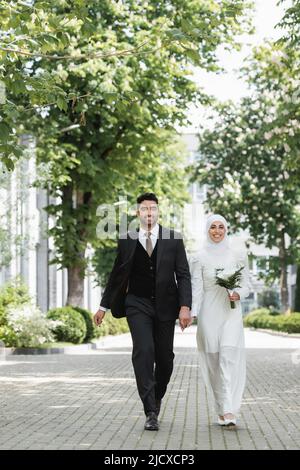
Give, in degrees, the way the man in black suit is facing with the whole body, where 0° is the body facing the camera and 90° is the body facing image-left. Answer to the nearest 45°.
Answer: approximately 0°

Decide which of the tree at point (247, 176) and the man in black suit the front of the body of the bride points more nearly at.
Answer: the man in black suit

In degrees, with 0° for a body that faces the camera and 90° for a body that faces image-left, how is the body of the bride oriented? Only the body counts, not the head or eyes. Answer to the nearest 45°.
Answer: approximately 0°

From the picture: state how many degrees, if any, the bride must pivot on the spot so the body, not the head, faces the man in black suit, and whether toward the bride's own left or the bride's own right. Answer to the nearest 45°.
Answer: approximately 45° to the bride's own right

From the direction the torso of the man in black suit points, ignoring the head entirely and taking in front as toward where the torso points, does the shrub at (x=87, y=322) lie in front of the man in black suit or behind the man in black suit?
behind

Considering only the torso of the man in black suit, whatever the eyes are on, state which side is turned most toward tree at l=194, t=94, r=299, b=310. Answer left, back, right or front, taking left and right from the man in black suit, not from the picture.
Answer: back

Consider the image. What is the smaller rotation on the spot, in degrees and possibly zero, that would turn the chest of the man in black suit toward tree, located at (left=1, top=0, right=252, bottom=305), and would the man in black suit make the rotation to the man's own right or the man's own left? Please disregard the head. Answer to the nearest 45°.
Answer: approximately 180°

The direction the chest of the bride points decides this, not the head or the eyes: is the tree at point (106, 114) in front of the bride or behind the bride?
behind

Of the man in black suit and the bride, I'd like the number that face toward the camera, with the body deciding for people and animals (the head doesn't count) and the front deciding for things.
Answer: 2

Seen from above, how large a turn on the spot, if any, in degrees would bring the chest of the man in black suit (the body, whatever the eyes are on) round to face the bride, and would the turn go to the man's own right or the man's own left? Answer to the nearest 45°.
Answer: approximately 135° to the man's own left

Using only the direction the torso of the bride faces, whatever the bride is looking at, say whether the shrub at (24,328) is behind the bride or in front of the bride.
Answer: behind
